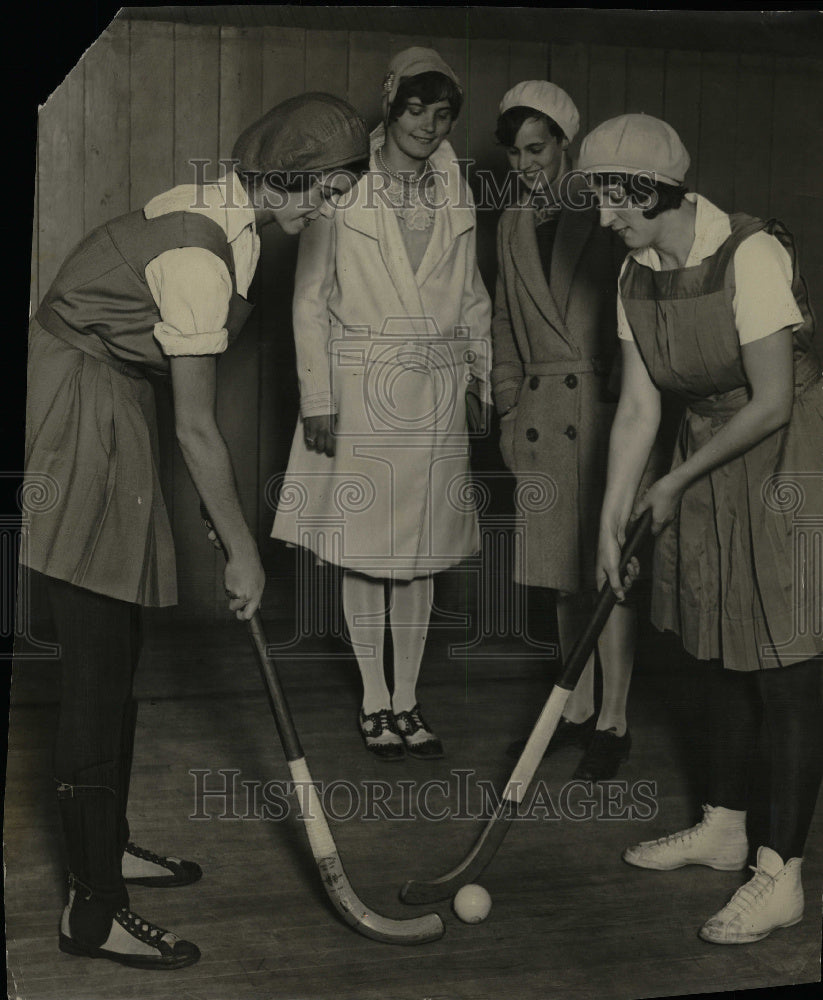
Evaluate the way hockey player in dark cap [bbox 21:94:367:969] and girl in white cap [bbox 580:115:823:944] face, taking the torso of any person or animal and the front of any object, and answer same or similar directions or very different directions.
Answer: very different directions

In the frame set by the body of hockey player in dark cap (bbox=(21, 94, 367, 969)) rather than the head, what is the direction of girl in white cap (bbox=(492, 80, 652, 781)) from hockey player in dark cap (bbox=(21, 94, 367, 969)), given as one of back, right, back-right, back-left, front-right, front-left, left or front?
front

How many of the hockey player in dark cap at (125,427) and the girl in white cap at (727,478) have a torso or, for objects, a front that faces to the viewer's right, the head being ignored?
1

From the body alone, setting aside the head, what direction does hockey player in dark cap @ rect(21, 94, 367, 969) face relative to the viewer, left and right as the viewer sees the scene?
facing to the right of the viewer

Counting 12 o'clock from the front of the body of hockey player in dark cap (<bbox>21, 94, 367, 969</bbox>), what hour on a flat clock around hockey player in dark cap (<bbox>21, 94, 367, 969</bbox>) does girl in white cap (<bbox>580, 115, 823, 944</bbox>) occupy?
girl in white cap (<bbox>580, 115, 823, 944</bbox>) is roughly at 12 o'clock from hockey player in dark cap (<bbox>21, 94, 367, 969</bbox>).

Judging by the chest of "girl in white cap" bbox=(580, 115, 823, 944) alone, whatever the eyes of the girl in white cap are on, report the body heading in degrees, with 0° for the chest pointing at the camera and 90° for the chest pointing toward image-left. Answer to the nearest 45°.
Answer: approximately 45°
